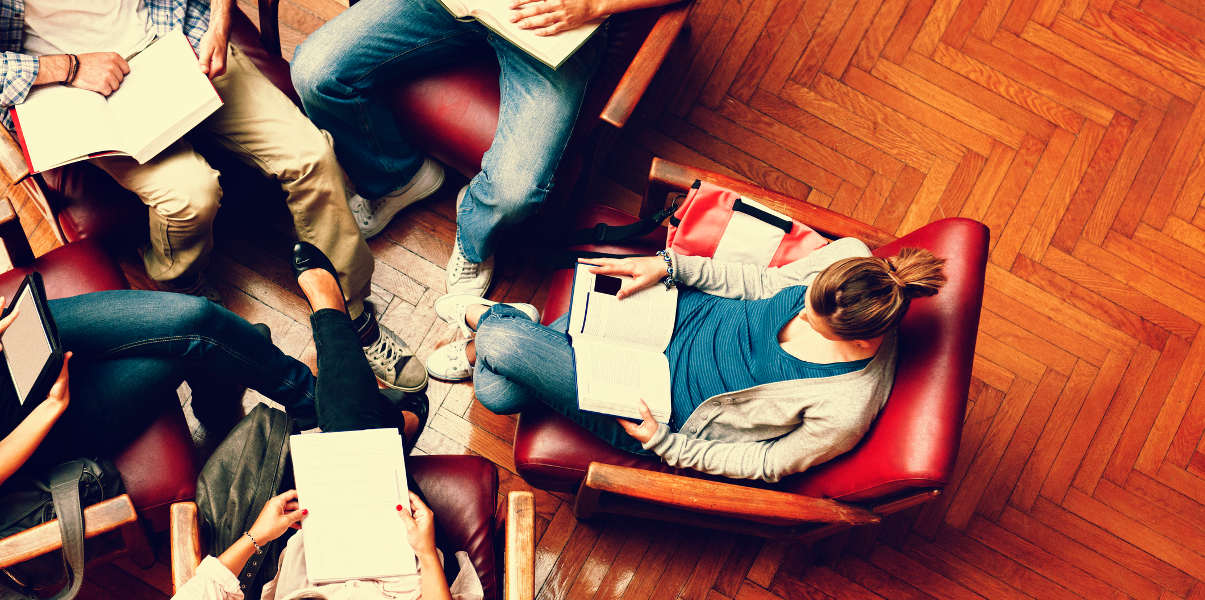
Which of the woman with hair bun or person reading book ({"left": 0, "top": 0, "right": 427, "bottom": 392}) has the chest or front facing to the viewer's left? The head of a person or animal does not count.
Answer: the woman with hair bun

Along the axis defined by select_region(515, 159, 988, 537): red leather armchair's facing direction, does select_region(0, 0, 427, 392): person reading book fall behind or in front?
in front

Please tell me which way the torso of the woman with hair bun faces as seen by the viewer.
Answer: to the viewer's left

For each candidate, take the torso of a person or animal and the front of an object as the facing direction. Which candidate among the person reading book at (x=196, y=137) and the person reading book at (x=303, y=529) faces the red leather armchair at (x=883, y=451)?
the person reading book at (x=196, y=137)

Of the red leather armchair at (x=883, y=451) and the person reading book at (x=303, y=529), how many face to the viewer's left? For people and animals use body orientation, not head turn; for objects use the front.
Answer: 1

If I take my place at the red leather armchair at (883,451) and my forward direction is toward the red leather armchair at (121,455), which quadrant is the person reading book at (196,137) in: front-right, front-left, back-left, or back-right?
front-right

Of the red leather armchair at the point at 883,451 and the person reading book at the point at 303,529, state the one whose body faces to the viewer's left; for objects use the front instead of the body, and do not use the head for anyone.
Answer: the red leather armchair

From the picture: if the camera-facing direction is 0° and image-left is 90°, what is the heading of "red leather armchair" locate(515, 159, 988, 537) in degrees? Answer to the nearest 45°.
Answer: approximately 90°

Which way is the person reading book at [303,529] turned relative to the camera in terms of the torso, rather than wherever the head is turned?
away from the camera

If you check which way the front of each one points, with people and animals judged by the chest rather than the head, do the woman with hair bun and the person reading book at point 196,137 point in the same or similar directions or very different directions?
very different directions

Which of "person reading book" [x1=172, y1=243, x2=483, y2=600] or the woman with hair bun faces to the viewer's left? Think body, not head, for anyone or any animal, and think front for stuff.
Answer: the woman with hair bun

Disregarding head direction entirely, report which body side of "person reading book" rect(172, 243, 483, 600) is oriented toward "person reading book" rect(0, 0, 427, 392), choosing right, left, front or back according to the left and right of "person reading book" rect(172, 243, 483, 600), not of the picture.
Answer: front

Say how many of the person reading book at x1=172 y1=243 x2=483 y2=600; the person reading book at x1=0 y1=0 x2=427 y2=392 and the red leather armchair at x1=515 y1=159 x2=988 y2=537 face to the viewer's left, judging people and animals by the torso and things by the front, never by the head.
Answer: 1

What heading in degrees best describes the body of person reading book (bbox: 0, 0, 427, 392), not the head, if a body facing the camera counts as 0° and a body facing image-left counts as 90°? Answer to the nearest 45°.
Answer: approximately 315°

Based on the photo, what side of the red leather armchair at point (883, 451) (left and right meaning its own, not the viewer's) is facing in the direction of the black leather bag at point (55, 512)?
front
